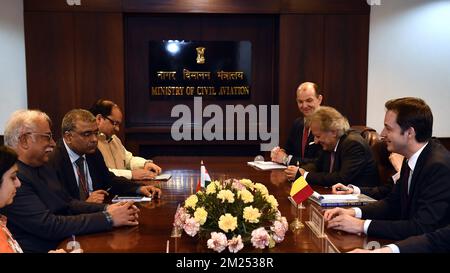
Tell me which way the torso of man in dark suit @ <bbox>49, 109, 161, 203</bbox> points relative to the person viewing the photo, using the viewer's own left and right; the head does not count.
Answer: facing the viewer and to the right of the viewer

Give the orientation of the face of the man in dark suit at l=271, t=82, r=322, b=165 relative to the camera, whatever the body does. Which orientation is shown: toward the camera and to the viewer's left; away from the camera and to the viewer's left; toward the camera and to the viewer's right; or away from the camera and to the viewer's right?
toward the camera and to the viewer's left

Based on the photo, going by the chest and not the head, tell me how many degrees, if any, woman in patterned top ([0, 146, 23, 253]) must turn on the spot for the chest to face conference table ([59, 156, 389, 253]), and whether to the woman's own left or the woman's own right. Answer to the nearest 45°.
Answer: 0° — they already face it

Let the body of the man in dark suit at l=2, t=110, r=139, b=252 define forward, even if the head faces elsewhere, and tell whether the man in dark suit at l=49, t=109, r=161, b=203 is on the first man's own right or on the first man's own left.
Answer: on the first man's own left

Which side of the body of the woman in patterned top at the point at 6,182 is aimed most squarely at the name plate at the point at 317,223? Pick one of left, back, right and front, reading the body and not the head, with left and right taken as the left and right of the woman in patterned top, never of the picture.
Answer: front

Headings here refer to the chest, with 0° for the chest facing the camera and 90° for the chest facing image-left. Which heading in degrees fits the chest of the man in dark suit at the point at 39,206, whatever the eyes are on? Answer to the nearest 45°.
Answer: approximately 270°

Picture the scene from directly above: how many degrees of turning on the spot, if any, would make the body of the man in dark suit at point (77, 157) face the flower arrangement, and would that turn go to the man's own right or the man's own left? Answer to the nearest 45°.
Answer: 0° — they already face it

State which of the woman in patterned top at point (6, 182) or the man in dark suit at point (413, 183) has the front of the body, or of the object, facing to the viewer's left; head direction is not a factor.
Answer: the man in dark suit

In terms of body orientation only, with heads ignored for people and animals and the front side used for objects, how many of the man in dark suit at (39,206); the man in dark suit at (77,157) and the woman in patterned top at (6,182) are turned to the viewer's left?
0

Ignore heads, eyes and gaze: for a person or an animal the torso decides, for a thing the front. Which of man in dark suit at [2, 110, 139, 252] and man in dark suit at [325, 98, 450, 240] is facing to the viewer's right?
man in dark suit at [2, 110, 139, 252]

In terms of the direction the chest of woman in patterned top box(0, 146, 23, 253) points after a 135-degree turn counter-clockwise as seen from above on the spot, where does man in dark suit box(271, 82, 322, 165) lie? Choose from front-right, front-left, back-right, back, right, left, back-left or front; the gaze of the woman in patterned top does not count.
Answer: right

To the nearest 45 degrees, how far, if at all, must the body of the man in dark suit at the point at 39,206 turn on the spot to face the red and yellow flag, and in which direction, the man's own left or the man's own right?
0° — they already face it

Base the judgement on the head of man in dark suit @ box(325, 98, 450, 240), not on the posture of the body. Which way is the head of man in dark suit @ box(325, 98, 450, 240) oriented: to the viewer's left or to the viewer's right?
to the viewer's left

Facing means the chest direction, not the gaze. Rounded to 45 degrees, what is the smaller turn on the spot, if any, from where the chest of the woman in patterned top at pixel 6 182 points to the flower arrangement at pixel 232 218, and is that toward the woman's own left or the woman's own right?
0° — they already face it

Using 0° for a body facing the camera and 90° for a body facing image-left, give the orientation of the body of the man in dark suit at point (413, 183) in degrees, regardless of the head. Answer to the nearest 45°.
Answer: approximately 90°

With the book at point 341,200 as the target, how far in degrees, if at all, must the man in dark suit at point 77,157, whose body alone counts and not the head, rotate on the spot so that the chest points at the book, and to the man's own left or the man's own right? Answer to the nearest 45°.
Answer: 0° — they already face it

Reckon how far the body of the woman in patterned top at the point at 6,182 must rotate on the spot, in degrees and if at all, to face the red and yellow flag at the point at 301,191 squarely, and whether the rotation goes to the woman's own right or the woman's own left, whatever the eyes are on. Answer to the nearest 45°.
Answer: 0° — they already face it

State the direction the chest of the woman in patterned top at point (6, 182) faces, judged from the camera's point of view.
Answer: to the viewer's right

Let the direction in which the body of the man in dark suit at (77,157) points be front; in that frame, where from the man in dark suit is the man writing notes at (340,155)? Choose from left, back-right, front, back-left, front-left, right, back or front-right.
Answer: front-left
